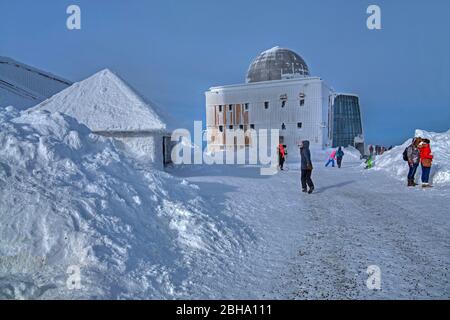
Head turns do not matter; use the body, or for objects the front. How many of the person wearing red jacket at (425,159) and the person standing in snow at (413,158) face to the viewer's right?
1

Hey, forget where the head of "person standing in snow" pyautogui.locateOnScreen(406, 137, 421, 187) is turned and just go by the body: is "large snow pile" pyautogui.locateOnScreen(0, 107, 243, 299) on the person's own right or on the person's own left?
on the person's own right

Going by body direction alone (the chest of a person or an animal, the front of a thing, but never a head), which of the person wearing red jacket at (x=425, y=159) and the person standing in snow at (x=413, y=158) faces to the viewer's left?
the person wearing red jacket

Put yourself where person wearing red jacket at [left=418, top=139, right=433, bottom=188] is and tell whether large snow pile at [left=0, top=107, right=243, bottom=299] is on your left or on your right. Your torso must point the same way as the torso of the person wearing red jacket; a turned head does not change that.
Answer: on your left

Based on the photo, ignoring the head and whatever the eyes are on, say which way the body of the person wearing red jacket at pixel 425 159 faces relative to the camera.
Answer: to the viewer's left

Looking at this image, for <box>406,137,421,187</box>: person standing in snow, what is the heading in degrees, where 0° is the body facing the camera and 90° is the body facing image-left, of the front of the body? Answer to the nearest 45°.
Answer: approximately 270°

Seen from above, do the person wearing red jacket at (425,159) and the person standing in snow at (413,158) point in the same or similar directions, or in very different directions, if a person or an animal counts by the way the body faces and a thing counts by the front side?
very different directions

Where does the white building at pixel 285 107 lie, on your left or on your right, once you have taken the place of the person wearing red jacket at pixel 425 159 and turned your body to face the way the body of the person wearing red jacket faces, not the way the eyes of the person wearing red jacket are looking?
on your right
